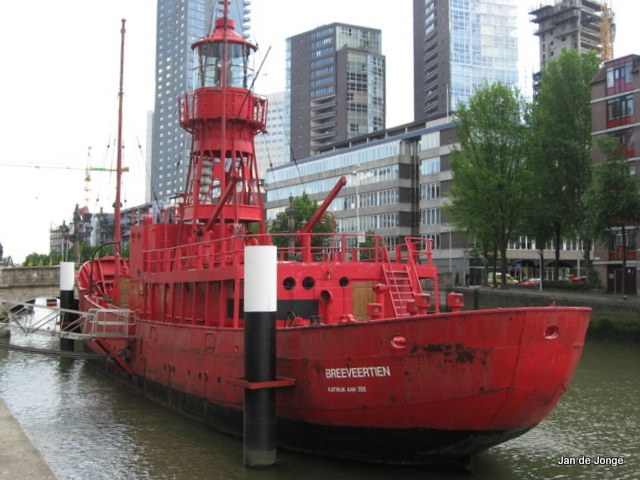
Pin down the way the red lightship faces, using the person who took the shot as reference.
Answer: facing the viewer and to the right of the viewer

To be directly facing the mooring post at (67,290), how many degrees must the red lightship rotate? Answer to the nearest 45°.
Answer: approximately 180°
